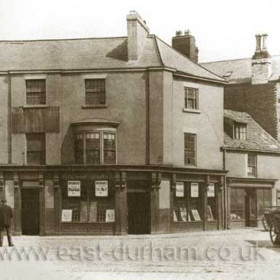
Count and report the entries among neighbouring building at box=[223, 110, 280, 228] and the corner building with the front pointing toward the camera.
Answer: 2

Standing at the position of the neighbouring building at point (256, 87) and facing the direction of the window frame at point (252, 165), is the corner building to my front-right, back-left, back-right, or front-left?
front-right

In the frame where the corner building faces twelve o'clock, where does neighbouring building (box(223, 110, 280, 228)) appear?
The neighbouring building is roughly at 8 o'clock from the corner building.

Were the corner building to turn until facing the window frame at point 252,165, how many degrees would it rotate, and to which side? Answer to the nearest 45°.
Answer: approximately 135° to its left

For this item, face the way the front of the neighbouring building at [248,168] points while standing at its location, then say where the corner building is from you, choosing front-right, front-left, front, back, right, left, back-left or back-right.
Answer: front-right

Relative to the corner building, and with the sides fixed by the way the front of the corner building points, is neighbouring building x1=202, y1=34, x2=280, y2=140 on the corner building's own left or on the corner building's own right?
on the corner building's own left

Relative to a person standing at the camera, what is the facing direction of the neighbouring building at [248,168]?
facing the viewer
